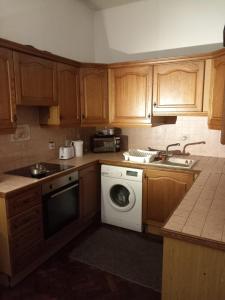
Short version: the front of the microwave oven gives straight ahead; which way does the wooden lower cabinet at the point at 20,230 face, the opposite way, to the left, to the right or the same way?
to the left

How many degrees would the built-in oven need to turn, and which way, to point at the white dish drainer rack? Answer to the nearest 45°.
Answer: approximately 45° to its left

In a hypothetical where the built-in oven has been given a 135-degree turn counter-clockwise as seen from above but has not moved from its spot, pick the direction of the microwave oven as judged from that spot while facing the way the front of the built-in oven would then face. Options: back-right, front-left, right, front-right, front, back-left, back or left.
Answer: front-right

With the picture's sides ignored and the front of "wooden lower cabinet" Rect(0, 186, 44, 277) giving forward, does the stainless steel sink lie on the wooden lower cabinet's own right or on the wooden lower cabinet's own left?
on the wooden lower cabinet's own left

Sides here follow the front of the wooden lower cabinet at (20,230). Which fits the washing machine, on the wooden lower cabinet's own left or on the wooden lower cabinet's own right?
on the wooden lower cabinet's own left

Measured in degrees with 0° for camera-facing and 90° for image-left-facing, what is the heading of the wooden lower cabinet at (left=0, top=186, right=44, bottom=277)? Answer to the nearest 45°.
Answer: approximately 315°

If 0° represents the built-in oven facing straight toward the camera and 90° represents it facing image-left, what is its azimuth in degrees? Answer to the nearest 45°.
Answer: approximately 315°

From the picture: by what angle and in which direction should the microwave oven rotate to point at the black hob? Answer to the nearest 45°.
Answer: approximately 45° to its right

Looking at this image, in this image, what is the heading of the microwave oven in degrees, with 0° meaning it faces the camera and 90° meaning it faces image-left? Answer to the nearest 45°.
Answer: approximately 0°
